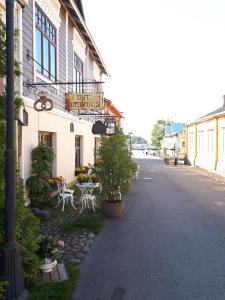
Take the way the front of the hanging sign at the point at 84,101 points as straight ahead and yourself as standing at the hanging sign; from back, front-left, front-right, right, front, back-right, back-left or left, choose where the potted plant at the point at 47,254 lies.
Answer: front

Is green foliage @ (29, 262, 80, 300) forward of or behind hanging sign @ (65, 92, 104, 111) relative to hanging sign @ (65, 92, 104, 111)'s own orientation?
forward

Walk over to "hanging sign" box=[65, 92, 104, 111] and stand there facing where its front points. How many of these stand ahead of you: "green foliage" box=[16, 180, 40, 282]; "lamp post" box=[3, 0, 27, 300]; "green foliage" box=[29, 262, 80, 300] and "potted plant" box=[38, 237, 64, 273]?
4

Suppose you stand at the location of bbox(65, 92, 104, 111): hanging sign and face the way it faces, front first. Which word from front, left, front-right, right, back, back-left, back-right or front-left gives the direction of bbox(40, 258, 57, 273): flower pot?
front

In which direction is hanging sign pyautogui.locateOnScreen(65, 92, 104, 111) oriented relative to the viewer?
toward the camera

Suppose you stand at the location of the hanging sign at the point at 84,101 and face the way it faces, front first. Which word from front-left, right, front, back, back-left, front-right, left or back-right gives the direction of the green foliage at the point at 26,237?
front

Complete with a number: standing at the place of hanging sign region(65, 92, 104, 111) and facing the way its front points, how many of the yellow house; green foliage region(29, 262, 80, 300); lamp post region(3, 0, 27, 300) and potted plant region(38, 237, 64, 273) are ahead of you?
3

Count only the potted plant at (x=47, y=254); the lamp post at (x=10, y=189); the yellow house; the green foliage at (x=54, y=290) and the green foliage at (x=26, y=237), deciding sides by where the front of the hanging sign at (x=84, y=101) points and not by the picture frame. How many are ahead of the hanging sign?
4

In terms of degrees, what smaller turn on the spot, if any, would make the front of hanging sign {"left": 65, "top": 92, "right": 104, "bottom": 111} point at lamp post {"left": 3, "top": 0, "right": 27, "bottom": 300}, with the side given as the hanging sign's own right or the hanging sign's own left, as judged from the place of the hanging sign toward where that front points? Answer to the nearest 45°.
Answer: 0° — it already faces it

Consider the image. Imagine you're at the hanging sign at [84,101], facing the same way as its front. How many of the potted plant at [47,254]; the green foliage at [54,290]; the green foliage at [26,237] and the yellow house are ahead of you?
3

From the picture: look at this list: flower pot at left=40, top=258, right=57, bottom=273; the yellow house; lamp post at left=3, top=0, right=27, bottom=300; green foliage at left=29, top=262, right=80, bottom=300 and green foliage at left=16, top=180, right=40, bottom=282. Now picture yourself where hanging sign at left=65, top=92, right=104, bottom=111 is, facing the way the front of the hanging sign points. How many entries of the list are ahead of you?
4
